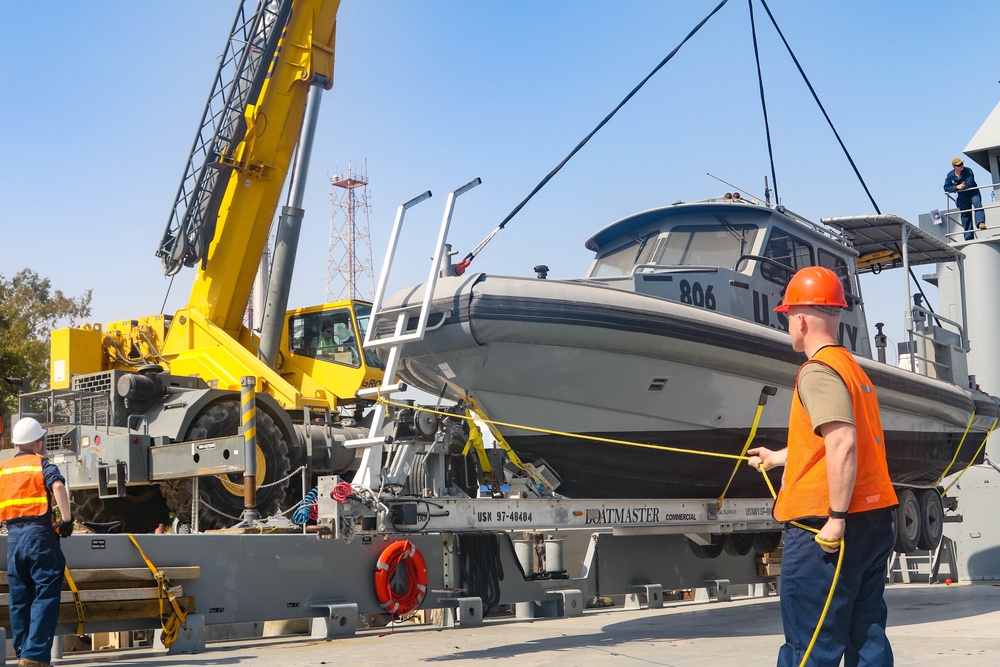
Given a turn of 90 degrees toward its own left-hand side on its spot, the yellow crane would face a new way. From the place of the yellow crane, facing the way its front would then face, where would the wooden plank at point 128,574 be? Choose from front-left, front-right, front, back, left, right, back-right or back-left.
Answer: back-left

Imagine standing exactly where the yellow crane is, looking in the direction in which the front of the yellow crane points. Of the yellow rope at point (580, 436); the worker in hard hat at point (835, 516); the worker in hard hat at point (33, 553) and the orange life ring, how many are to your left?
0

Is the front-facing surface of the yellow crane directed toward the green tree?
no

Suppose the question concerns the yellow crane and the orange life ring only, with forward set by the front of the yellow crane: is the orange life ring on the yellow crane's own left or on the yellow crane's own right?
on the yellow crane's own right

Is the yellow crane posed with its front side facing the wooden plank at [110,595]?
no

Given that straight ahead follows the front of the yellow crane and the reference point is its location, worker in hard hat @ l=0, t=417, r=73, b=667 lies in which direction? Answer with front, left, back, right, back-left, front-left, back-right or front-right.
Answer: back-right

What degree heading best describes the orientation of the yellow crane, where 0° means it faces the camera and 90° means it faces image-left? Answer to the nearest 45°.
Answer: approximately 225°

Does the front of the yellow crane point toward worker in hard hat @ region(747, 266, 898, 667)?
no

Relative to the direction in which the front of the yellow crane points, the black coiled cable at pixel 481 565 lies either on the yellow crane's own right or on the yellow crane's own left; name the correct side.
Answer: on the yellow crane's own right
